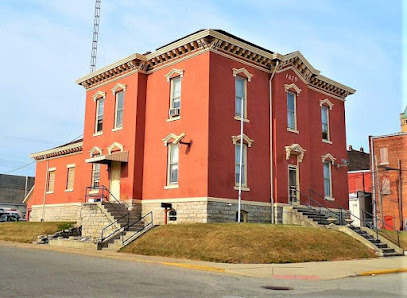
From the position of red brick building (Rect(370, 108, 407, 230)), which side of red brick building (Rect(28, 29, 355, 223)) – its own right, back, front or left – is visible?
left

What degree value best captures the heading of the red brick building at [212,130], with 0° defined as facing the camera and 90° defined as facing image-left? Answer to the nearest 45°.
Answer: approximately 315°
